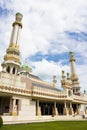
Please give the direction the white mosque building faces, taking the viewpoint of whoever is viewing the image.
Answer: facing the viewer and to the right of the viewer
